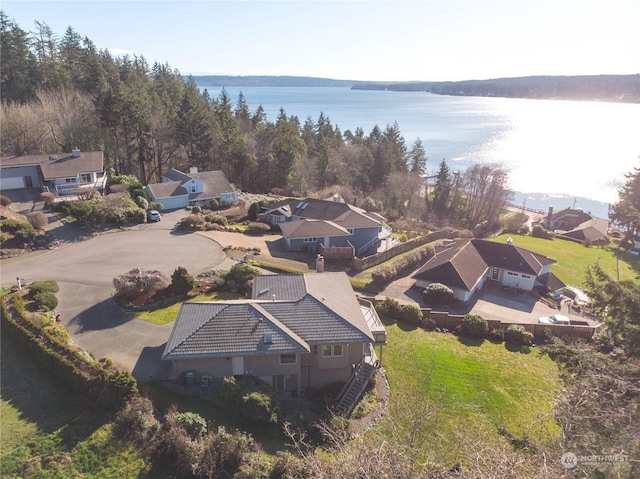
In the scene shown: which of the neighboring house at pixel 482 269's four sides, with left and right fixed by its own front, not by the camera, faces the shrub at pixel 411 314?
front

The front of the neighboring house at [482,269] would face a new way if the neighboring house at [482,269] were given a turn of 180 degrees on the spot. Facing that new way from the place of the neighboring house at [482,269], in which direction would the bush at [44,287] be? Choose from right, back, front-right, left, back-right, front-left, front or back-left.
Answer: back-left

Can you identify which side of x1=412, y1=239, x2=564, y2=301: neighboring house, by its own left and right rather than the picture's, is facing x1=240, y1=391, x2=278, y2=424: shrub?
front

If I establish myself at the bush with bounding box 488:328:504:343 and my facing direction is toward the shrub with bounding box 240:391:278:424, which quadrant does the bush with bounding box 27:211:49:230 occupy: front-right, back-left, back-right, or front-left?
front-right

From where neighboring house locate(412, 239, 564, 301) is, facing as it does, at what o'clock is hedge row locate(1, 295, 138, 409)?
The hedge row is roughly at 1 o'clock from the neighboring house.

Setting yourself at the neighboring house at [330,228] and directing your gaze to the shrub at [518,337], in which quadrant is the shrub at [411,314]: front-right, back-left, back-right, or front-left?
front-right

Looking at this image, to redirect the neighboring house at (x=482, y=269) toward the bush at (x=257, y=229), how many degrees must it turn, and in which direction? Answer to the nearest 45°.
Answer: approximately 90° to its right

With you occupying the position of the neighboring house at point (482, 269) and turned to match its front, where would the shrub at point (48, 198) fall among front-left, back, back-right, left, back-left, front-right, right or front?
right

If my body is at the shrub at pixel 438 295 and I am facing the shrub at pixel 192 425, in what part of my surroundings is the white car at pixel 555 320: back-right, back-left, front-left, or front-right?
back-left

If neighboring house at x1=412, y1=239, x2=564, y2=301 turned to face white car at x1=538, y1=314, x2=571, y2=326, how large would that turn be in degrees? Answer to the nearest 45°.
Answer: approximately 45° to its left

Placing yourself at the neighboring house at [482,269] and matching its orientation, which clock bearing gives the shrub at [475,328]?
The shrub is roughly at 12 o'clock from the neighboring house.

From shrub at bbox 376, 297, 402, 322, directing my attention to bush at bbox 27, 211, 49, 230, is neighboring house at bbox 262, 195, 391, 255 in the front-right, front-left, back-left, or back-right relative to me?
front-right

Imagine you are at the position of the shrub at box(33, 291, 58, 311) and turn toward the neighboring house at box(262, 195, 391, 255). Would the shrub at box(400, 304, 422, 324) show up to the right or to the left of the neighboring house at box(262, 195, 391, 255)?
right

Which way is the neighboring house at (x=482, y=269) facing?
toward the camera

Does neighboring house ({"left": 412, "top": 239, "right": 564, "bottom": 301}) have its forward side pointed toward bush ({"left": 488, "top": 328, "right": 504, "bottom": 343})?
yes

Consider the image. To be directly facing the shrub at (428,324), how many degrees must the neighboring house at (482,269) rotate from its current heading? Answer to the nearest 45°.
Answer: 0° — it already faces it
